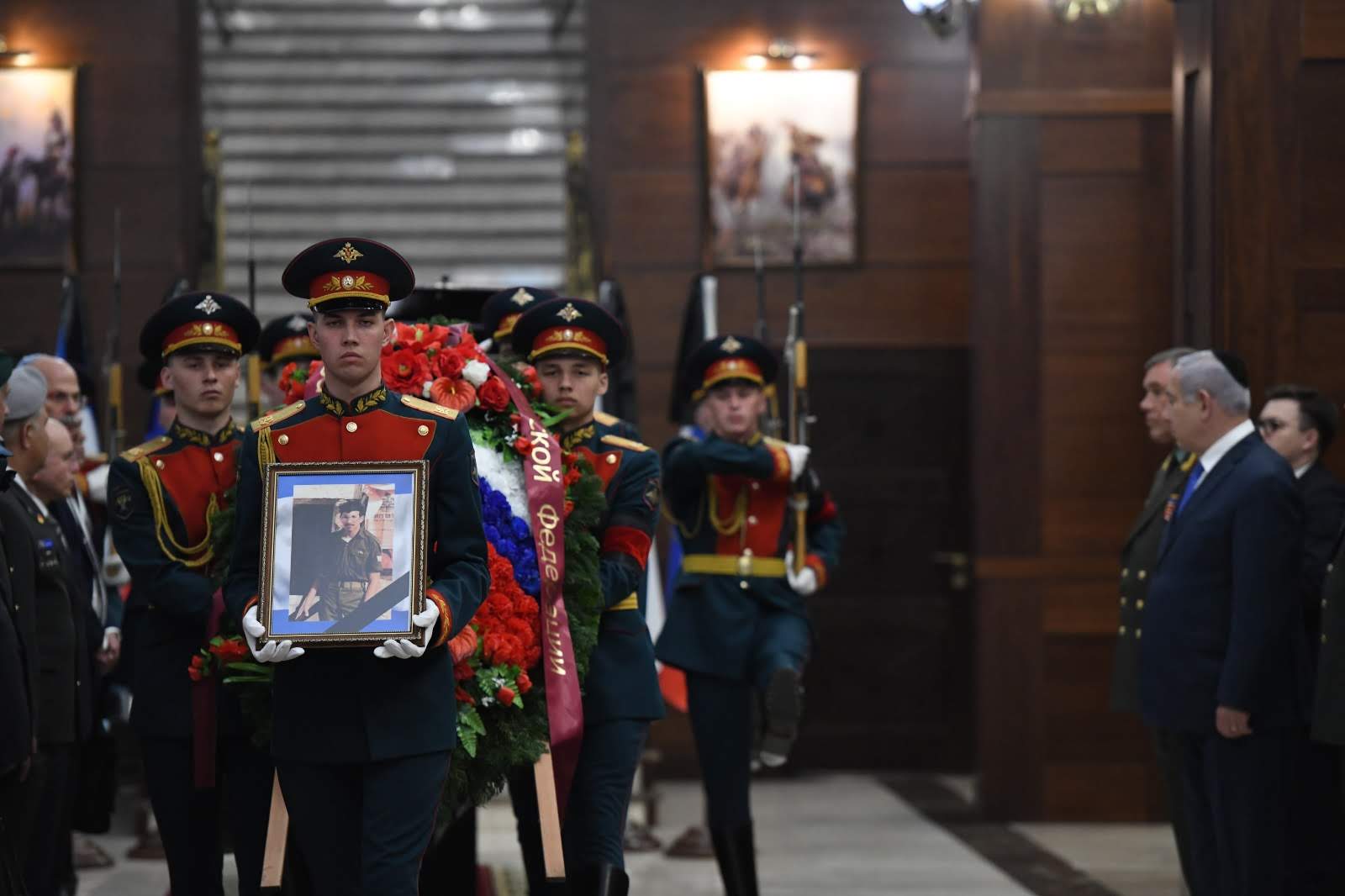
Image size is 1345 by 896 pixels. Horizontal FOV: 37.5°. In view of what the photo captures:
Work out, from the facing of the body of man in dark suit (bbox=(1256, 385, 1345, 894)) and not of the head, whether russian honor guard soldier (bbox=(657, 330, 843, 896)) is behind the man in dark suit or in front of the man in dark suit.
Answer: in front

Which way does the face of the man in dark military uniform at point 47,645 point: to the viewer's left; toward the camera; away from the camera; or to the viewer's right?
to the viewer's right

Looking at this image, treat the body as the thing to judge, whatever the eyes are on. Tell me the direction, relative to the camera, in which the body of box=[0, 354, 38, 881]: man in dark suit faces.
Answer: to the viewer's right

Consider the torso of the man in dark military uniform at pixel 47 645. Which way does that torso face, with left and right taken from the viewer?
facing to the right of the viewer

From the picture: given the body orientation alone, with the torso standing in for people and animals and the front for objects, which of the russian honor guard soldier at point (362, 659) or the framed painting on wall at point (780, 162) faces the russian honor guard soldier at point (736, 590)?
the framed painting on wall

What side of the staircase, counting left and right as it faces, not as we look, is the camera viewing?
front

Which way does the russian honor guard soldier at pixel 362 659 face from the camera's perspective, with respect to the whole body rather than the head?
toward the camera

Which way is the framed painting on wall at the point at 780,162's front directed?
toward the camera

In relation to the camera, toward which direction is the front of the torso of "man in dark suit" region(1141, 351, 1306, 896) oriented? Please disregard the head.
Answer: to the viewer's left

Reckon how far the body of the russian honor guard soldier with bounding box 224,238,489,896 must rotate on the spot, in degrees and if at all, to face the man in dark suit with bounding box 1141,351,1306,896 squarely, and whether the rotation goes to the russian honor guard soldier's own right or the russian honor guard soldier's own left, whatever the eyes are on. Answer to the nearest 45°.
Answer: approximately 135° to the russian honor guard soldier's own left

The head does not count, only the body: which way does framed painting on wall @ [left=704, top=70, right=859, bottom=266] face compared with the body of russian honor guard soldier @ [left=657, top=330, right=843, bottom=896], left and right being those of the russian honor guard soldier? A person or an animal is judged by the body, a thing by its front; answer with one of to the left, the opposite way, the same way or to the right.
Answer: the same way

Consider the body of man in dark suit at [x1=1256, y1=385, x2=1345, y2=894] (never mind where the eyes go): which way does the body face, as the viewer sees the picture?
to the viewer's left

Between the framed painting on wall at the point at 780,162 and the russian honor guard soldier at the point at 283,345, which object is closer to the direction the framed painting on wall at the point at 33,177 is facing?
the russian honor guard soldier

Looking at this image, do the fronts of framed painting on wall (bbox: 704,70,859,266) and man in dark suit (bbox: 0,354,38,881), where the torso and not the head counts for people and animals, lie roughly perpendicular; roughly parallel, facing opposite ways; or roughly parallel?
roughly perpendicular

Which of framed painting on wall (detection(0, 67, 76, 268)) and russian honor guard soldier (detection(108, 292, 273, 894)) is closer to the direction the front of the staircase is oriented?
the russian honor guard soldier

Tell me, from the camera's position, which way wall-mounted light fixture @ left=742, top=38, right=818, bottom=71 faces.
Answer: facing the viewer

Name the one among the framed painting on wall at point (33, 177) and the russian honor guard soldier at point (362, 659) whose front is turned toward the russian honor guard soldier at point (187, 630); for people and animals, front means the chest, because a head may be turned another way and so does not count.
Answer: the framed painting on wall
